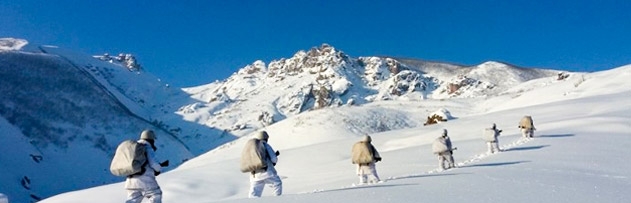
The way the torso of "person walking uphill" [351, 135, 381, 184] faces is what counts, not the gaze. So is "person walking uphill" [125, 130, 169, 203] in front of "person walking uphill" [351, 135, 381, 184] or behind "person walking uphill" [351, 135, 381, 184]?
behind

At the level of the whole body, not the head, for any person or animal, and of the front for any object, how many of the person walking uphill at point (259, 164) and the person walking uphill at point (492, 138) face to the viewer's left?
0

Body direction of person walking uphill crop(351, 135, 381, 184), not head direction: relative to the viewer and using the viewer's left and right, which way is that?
facing away from the viewer and to the right of the viewer

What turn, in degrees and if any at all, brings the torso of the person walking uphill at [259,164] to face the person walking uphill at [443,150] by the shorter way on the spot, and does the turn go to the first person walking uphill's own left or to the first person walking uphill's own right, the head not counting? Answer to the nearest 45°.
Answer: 0° — they already face them

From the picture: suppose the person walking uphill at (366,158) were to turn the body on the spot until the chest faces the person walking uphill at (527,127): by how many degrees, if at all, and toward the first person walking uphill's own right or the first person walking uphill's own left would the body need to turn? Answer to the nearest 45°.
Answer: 0° — they already face them

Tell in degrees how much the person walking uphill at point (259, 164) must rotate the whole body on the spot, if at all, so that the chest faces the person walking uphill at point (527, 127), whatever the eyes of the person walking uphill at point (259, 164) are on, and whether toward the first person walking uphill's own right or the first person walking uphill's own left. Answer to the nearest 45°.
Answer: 0° — they already face them

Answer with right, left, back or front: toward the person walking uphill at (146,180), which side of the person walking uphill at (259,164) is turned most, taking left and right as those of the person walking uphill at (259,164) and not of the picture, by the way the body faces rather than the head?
back

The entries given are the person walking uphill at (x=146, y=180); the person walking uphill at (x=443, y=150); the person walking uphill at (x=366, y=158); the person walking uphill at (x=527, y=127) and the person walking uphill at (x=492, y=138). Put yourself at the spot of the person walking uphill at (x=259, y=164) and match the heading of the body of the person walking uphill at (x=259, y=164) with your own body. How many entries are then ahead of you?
4

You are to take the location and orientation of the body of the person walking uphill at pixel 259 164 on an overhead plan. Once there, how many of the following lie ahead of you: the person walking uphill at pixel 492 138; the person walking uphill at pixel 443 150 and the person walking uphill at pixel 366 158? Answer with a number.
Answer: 3

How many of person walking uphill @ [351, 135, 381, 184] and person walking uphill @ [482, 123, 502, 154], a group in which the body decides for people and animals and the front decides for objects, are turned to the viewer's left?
0

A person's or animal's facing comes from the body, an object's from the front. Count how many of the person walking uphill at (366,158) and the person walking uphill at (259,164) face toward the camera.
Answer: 0

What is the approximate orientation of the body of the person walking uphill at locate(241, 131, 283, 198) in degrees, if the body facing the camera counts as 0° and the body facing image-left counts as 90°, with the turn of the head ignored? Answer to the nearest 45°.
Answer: approximately 225°

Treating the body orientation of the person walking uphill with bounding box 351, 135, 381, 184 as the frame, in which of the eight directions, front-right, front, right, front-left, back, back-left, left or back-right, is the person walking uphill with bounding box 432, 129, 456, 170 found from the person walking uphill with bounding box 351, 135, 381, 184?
front

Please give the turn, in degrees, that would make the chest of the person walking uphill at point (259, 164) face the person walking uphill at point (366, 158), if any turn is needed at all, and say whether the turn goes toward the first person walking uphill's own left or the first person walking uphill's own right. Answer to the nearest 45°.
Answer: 0° — they already face them
